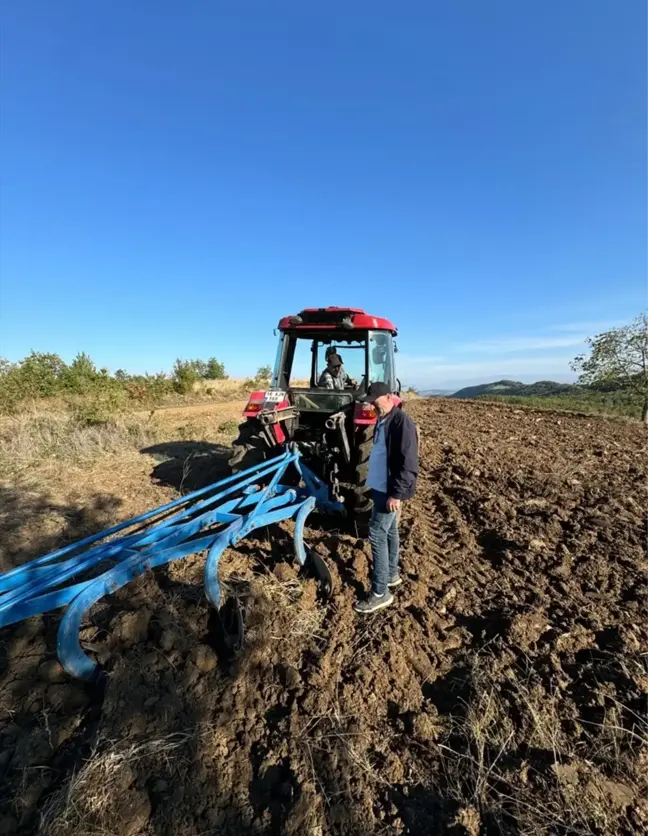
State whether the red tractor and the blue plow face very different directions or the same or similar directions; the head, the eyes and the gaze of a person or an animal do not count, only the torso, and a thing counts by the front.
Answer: same or similar directions

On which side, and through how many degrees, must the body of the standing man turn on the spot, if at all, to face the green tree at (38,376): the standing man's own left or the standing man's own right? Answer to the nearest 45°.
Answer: approximately 45° to the standing man's own right

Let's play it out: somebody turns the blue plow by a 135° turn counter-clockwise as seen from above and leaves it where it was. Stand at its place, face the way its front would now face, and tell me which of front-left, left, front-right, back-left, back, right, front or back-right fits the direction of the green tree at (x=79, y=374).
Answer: right

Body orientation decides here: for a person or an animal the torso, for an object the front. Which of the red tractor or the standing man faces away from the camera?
the red tractor

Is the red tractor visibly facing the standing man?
no

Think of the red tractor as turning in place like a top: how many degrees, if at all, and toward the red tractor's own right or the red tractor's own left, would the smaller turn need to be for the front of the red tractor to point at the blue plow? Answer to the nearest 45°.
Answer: approximately 135° to the red tractor's own left

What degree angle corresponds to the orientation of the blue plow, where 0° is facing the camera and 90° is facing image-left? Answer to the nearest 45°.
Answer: approximately 225°

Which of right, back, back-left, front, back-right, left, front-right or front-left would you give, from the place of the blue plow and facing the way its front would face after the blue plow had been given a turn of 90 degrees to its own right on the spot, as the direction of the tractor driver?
left

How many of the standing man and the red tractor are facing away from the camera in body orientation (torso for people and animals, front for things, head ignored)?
1

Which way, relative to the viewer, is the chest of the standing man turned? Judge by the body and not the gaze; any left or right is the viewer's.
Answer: facing to the left of the viewer

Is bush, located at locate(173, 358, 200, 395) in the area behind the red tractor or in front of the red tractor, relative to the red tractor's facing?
in front

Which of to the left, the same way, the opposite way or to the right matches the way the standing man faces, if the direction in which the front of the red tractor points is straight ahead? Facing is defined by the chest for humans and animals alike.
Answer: to the left

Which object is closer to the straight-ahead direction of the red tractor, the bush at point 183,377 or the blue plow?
the bush

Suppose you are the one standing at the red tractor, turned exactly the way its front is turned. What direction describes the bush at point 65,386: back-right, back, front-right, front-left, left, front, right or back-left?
front-left

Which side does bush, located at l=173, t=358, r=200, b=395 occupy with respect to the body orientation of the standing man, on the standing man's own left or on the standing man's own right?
on the standing man's own right

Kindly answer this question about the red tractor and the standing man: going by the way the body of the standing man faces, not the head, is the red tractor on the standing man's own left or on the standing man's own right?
on the standing man's own right

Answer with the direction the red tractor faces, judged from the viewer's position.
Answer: facing away from the viewer
